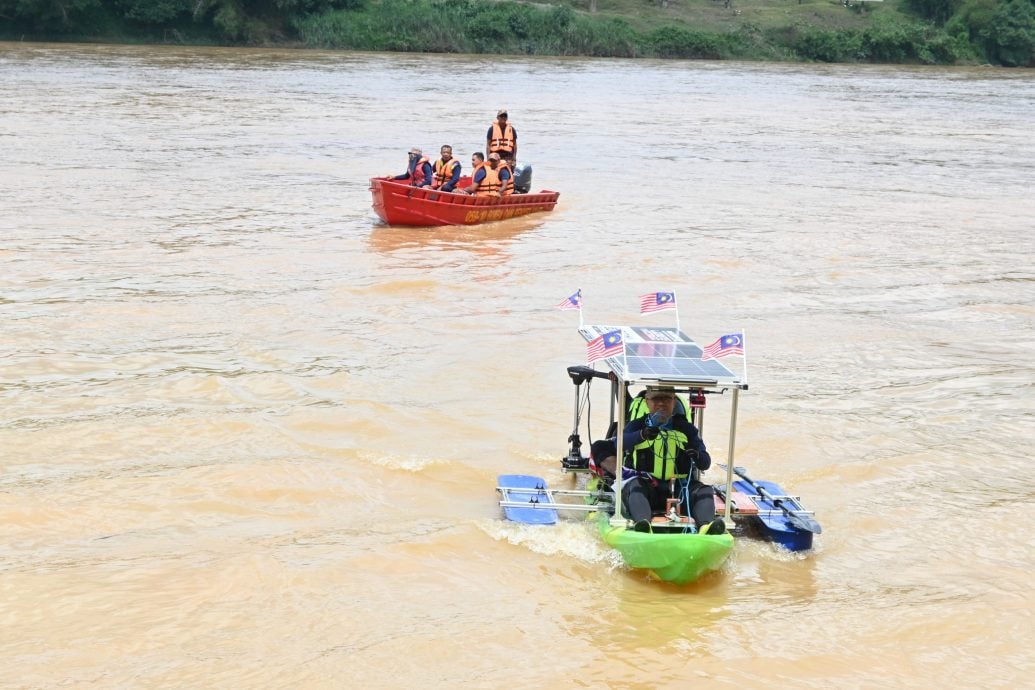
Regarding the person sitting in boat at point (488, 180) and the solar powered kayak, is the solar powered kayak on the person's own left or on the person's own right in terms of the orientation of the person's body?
on the person's own left

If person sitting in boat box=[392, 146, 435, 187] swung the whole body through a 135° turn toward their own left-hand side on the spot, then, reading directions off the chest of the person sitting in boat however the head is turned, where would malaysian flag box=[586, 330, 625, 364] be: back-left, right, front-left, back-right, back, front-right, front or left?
right

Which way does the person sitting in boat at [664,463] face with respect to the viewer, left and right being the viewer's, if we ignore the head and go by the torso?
facing the viewer

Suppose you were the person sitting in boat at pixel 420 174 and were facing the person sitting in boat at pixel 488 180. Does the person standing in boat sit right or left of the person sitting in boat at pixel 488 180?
left

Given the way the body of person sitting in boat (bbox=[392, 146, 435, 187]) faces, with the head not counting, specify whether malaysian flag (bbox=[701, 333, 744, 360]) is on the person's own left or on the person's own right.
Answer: on the person's own left

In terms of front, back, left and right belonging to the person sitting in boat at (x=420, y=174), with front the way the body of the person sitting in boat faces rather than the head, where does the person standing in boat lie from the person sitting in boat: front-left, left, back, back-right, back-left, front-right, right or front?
back

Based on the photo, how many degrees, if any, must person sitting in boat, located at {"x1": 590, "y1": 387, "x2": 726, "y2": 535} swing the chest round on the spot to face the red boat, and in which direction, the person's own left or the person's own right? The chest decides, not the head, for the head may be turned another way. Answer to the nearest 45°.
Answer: approximately 180°

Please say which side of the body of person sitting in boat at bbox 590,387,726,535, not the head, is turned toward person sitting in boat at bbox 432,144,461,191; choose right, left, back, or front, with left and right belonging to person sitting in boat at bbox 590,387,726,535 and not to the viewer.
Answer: back

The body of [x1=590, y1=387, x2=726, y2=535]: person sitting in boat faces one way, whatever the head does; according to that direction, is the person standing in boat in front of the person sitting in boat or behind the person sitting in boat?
behind

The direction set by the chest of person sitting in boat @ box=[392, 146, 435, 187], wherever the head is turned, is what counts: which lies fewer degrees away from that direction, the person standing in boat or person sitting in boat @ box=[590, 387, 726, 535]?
the person sitting in boat

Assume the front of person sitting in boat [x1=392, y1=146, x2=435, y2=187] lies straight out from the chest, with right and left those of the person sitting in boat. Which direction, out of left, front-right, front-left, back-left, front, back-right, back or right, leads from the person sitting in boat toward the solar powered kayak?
front-left

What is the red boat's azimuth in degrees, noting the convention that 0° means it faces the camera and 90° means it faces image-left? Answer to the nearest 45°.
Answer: approximately 45°

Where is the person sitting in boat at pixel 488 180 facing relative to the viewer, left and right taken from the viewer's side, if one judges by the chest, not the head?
facing the viewer and to the left of the viewer

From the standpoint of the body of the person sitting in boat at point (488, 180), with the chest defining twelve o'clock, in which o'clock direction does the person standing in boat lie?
The person standing in boat is roughly at 5 o'clock from the person sitting in boat.
